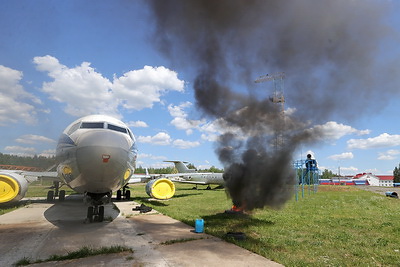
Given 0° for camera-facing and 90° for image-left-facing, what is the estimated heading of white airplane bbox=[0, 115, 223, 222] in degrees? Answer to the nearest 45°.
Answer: approximately 0°
